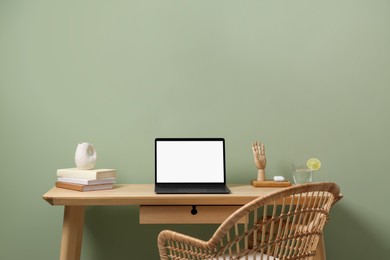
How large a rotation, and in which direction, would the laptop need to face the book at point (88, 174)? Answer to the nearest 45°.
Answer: approximately 90° to its right

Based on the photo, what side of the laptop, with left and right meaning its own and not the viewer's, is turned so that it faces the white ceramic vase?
right

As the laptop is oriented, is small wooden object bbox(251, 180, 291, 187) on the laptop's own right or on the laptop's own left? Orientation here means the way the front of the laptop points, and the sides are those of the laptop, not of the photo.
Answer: on the laptop's own left

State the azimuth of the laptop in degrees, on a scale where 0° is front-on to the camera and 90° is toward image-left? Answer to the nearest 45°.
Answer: approximately 0°

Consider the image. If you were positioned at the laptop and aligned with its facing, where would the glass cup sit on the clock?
The glass cup is roughly at 9 o'clock from the laptop.
